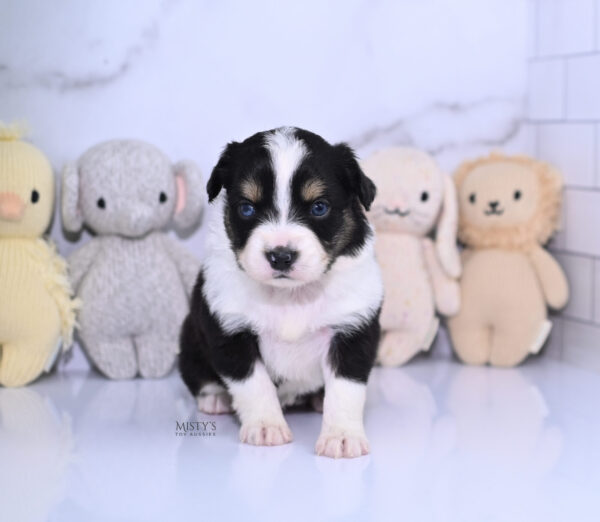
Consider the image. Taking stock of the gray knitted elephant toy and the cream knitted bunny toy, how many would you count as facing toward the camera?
2

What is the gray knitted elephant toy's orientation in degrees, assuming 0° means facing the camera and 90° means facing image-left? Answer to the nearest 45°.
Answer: approximately 0°

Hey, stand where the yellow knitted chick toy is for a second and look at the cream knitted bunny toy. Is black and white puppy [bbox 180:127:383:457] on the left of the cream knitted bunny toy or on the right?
right

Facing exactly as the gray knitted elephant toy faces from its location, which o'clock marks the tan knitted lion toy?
The tan knitted lion toy is roughly at 9 o'clock from the gray knitted elephant toy.

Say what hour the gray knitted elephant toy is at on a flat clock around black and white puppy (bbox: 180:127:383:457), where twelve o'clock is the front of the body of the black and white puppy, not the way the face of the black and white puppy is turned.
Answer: The gray knitted elephant toy is roughly at 5 o'clock from the black and white puppy.

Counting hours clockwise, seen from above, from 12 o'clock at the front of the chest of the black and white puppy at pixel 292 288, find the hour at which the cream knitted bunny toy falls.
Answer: The cream knitted bunny toy is roughly at 7 o'clock from the black and white puppy.

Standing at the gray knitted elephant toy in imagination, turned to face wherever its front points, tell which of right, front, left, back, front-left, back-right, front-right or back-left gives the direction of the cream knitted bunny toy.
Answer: left

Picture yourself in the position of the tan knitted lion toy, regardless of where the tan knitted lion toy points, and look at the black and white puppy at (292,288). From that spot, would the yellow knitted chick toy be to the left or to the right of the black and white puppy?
right

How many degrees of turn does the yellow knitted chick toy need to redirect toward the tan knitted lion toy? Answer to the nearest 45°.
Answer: approximately 90° to its left
